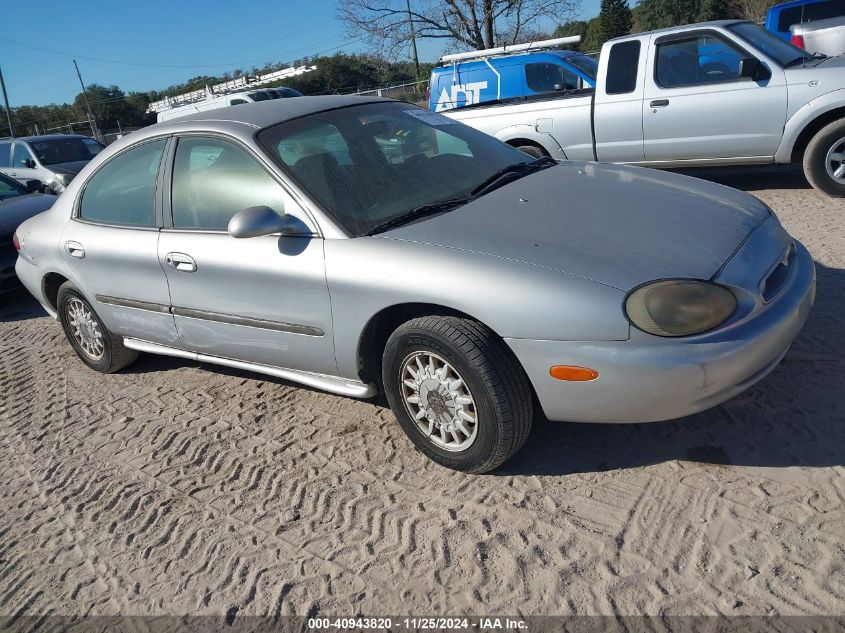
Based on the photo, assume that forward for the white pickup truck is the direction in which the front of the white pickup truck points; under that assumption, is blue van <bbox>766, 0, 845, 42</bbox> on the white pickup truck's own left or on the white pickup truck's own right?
on the white pickup truck's own left

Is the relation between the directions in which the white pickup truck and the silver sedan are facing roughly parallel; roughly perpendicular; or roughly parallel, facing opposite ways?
roughly parallel

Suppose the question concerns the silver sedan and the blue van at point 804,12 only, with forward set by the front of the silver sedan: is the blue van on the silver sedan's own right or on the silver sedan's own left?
on the silver sedan's own left

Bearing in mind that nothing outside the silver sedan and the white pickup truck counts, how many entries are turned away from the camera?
0

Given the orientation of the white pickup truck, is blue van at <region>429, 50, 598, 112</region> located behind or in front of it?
behind

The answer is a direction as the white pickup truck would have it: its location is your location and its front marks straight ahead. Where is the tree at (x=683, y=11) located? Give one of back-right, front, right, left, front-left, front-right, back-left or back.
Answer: back-left

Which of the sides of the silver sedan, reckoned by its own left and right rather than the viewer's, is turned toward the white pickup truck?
left
